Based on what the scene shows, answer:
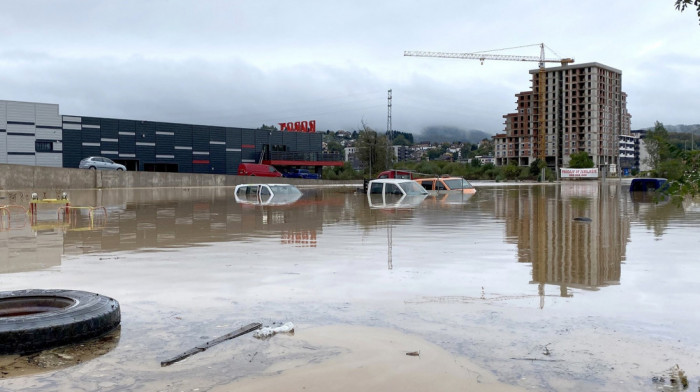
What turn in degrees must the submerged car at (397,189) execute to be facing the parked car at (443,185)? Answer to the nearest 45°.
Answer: approximately 90° to its left

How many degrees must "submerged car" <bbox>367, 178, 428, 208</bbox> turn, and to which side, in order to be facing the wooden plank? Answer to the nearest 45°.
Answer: approximately 45° to its right

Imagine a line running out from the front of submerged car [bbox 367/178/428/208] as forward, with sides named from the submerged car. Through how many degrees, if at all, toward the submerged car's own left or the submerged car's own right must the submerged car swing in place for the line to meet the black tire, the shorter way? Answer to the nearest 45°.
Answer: approximately 45° to the submerged car's own right

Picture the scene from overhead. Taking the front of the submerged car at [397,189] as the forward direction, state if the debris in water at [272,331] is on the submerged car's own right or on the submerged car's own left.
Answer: on the submerged car's own right

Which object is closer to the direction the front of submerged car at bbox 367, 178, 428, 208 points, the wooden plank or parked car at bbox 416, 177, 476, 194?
the wooden plank

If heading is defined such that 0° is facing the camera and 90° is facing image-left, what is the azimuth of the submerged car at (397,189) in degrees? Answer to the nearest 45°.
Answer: approximately 315°
